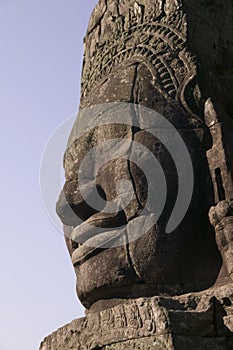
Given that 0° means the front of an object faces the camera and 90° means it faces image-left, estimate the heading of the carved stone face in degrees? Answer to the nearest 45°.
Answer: approximately 90°
